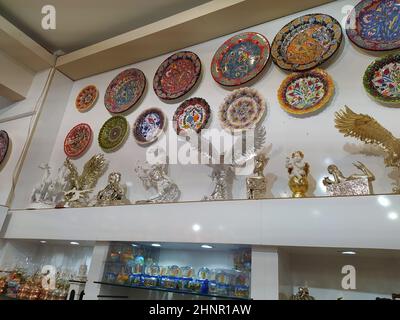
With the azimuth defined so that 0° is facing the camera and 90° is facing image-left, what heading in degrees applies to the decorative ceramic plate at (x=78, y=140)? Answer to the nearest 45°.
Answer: approximately 45°

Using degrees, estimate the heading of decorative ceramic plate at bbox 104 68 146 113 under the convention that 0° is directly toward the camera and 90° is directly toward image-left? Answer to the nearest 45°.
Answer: approximately 45°

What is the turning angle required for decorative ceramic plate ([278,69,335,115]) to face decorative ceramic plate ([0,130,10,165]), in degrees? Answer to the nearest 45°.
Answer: approximately 90° to its right

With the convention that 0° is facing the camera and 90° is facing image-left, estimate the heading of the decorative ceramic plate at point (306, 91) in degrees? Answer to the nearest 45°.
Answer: approximately 0°

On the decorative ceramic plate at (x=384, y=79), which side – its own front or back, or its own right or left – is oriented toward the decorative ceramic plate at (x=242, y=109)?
right

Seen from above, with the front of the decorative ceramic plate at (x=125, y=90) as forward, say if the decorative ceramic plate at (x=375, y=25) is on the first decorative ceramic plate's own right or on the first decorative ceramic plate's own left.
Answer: on the first decorative ceramic plate's own left

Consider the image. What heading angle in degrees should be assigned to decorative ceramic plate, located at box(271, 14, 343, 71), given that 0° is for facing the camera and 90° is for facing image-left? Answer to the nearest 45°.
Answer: approximately 0°

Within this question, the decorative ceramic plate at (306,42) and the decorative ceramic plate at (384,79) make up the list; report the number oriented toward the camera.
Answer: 2

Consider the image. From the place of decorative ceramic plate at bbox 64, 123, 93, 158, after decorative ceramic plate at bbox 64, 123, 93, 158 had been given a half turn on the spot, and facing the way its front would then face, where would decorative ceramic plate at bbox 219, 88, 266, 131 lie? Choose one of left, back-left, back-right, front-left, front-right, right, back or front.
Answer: right

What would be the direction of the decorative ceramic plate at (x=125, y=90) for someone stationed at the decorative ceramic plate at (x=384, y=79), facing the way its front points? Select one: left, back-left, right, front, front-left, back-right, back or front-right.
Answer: right

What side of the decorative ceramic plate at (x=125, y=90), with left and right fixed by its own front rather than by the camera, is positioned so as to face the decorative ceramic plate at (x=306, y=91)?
left
